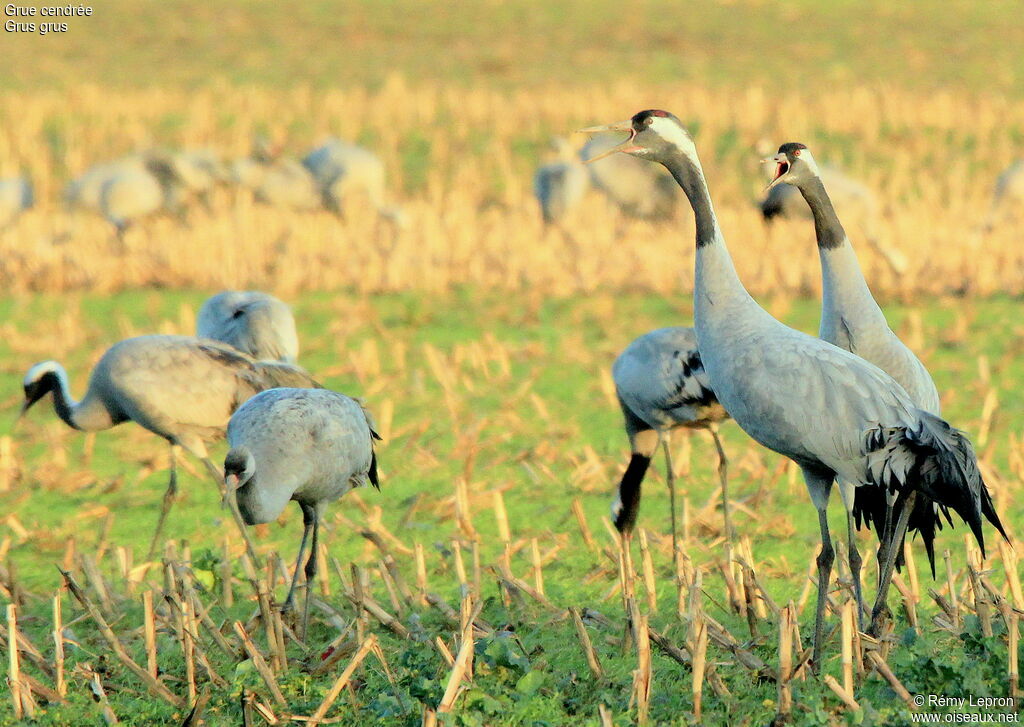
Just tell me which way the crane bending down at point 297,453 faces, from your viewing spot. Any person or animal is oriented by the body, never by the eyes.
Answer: facing the viewer and to the left of the viewer

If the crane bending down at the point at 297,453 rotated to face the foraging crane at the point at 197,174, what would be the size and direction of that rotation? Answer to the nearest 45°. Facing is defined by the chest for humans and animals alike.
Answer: approximately 135° to its right
